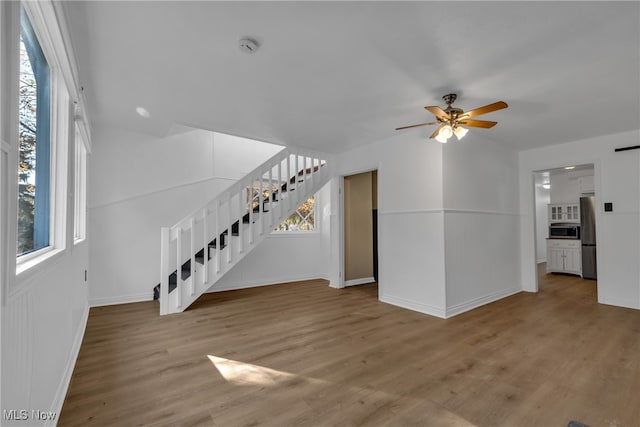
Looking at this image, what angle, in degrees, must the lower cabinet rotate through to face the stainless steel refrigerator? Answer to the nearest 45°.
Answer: approximately 45° to its left

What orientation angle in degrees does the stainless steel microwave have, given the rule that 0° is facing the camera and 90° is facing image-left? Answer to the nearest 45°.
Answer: approximately 0°

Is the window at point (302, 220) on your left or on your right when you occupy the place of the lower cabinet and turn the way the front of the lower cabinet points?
on your right

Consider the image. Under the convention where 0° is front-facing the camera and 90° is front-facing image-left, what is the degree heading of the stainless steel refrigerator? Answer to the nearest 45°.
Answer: approximately 0°

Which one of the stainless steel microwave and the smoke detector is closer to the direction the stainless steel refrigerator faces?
the smoke detector

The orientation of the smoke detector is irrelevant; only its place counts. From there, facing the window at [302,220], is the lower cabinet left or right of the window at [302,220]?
right
